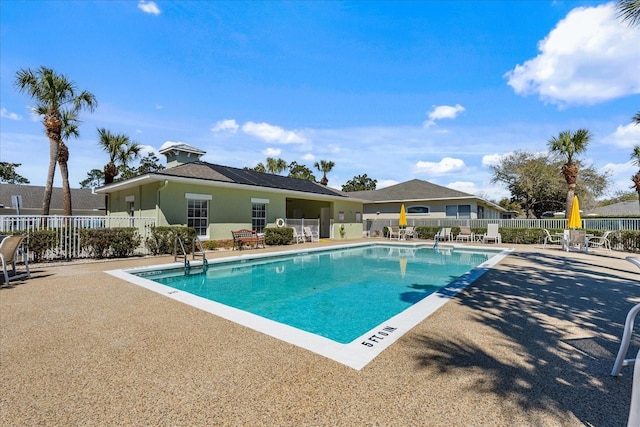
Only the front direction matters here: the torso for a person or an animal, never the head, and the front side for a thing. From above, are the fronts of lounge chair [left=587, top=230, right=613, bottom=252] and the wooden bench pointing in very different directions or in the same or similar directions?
very different directions

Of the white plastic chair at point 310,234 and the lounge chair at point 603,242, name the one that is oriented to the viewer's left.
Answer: the lounge chair

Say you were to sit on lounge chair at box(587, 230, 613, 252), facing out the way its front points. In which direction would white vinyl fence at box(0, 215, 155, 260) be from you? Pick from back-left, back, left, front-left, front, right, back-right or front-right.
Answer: front-left

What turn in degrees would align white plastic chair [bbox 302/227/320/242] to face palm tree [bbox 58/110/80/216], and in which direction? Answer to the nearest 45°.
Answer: approximately 135° to its right

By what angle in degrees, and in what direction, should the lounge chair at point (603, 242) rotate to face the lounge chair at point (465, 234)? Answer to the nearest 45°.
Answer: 0° — it already faces it

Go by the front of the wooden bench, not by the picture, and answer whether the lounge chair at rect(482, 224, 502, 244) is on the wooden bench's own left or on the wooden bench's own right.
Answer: on the wooden bench's own left

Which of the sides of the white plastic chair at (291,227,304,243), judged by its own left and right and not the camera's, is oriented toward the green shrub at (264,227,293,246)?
right

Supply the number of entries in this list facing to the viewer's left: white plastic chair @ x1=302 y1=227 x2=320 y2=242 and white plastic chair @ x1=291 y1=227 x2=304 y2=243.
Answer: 0

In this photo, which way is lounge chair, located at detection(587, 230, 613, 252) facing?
to the viewer's left

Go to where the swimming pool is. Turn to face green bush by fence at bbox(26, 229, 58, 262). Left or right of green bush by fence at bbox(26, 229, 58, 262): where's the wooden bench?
right

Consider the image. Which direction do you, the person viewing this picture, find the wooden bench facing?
facing the viewer and to the right of the viewer

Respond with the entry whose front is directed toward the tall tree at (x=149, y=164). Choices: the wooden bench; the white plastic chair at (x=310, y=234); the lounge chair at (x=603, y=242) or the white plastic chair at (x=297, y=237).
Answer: the lounge chair

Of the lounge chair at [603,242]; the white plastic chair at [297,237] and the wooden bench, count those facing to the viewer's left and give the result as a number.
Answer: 1
